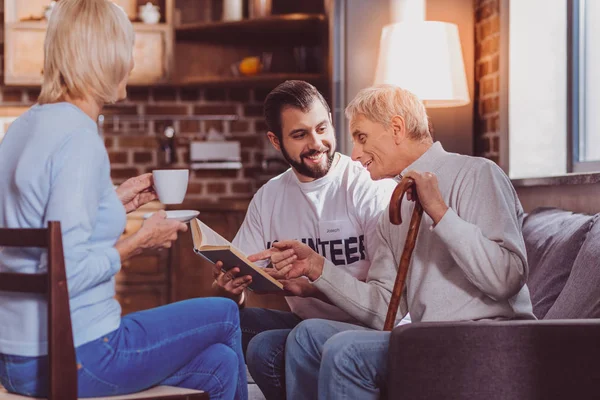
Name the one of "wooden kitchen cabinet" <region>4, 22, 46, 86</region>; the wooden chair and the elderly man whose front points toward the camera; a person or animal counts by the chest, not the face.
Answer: the wooden kitchen cabinet

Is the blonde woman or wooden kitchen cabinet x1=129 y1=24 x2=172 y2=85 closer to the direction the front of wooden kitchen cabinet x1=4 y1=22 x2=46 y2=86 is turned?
the blonde woman

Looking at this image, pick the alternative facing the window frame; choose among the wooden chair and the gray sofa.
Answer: the wooden chair

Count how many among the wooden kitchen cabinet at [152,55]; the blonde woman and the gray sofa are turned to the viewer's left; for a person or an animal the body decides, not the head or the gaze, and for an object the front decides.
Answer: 1

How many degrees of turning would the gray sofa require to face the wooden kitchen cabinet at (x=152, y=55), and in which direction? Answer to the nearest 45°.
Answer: approximately 45° to its right

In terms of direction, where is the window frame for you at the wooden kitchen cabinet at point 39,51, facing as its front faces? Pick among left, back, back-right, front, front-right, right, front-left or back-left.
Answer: front-left

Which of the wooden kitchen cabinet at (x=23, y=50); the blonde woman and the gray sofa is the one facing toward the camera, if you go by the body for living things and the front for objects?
the wooden kitchen cabinet

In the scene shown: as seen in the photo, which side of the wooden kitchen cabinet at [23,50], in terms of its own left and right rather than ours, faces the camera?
front

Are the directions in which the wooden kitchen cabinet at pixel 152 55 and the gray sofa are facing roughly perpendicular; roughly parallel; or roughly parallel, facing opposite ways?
roughly perpendicular

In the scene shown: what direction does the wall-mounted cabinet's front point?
toward the camera

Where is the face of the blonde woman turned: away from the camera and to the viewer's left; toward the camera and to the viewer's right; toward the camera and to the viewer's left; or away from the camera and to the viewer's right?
away from the camera and to the viewer's right

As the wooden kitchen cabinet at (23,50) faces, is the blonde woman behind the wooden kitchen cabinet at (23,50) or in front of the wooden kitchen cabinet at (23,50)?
in front

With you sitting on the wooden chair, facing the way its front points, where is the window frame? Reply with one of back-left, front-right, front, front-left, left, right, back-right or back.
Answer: front

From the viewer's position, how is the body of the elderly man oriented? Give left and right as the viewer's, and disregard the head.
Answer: facing to the left of the viewer

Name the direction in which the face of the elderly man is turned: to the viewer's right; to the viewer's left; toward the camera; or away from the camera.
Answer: to the viewer's left

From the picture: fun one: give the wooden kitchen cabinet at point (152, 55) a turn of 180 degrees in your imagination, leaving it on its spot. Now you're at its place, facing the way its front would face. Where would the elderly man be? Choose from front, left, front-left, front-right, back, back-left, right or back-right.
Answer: back

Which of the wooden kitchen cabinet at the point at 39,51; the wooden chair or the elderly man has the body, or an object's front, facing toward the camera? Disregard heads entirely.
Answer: the wooden kitchen cabinet

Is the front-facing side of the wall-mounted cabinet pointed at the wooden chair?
yes

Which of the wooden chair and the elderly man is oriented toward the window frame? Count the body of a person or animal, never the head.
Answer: the wooden chair

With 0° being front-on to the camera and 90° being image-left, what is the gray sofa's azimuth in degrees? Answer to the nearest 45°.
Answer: approximately 90°

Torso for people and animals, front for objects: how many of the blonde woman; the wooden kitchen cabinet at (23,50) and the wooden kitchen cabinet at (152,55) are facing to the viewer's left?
0

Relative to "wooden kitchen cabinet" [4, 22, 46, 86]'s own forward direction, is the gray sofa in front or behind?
in front

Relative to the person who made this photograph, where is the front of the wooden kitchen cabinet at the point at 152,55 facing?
facing the viewer
